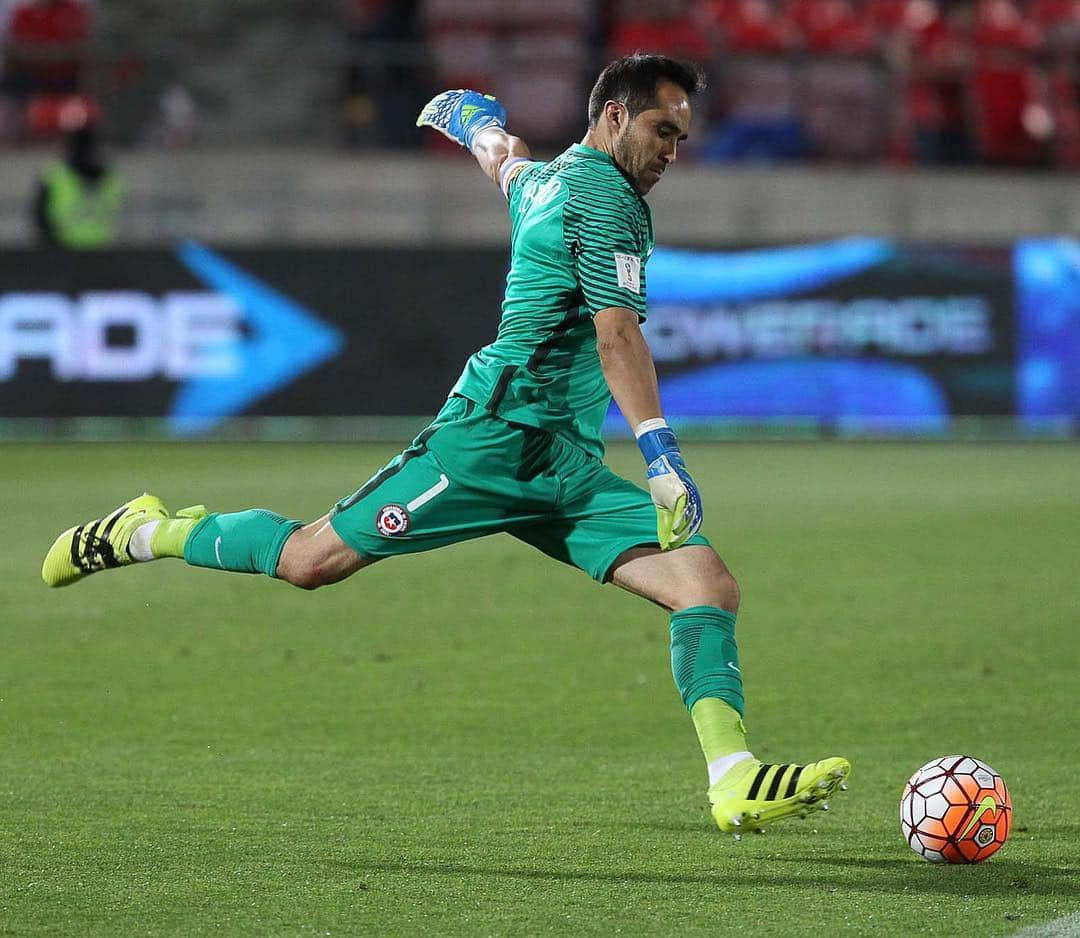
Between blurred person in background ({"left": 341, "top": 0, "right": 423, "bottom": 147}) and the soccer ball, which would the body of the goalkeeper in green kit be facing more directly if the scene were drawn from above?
the soccer ball

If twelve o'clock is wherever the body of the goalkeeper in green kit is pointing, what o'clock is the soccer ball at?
The soccer ball is roughly at 1 o'clock from the goalkeeper in green kit.

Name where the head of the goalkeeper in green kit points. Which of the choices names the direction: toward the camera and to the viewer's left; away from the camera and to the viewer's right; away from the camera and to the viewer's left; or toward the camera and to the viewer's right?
toward the camera and to the viewer's right

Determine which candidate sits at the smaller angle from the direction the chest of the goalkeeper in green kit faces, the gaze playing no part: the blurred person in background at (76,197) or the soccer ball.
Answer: the soccer ball

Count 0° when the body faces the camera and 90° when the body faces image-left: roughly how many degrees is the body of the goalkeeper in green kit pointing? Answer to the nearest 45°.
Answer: approximately 270°

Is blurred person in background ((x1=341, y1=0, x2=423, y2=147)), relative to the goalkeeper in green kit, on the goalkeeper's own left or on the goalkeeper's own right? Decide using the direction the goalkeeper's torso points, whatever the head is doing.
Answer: on the goalkeeper's own left

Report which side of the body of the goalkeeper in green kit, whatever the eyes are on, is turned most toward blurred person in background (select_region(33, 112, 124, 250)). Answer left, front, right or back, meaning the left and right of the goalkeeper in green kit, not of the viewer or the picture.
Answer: left
